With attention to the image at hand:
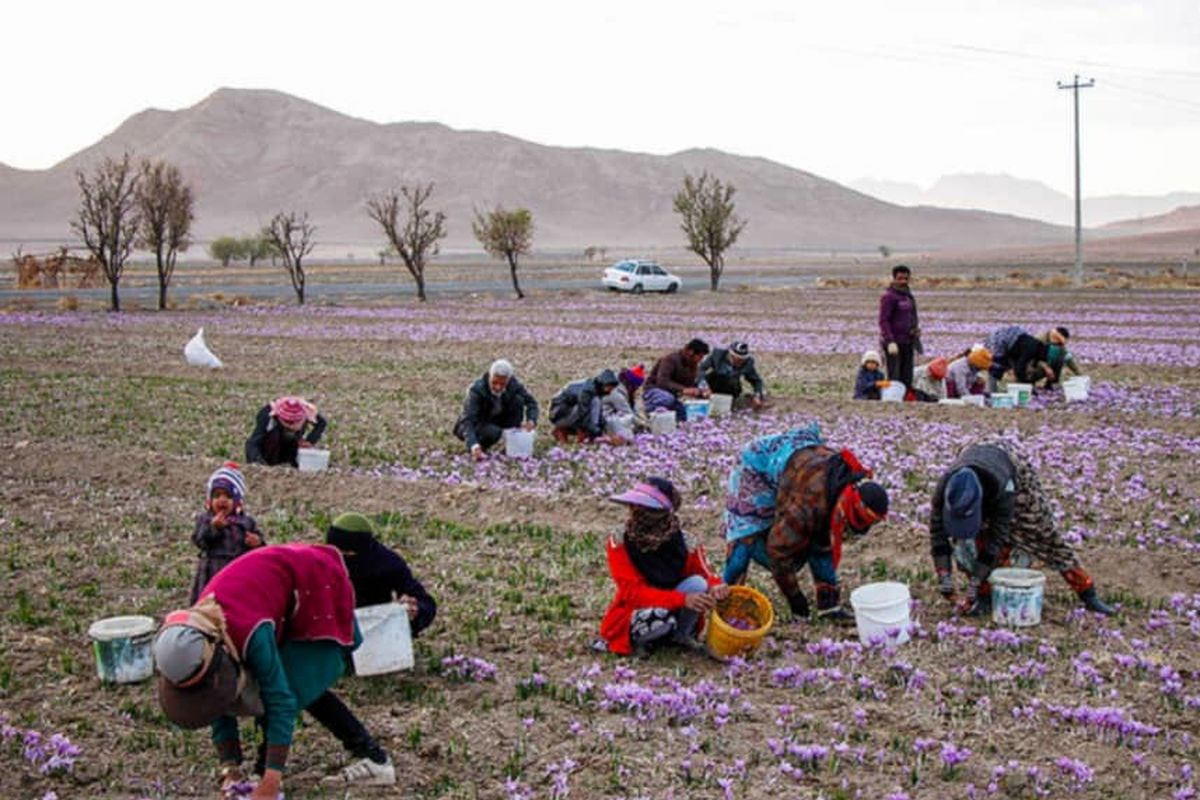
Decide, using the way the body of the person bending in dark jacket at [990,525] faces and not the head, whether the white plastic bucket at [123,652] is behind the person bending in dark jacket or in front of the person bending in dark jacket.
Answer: in front

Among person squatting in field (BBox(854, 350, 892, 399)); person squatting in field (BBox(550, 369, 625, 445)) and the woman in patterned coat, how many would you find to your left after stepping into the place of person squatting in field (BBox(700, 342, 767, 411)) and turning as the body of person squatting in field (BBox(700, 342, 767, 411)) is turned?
1

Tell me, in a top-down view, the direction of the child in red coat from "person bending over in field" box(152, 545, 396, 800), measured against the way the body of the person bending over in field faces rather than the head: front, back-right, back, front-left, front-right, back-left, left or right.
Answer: back

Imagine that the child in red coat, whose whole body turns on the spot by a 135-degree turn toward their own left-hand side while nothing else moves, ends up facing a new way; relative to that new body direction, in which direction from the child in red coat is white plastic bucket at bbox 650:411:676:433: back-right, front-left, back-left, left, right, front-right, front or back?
front

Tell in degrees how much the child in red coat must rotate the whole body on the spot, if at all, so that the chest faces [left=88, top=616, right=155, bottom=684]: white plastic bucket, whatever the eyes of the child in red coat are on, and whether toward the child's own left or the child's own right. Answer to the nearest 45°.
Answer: approximately 135° to the child's own right

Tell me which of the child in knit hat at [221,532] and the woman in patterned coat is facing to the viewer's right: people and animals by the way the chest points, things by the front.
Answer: the woman in patterned coat

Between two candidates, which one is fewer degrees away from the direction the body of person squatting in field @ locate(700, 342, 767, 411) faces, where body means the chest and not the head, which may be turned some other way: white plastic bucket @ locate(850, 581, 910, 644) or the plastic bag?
the white plastic bucket

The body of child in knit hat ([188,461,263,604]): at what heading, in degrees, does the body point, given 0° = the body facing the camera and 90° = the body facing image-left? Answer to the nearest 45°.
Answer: approximately 0°

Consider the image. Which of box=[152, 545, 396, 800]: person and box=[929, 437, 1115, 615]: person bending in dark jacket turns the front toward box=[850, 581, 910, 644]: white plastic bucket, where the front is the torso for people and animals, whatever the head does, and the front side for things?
the person bending in dark jacket
